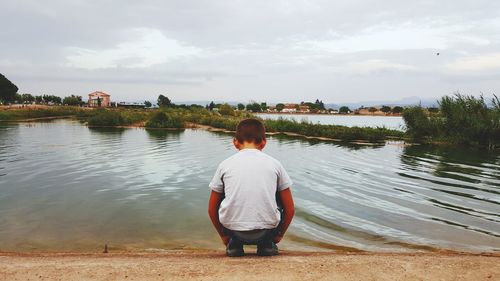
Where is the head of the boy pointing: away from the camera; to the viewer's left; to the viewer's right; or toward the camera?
away from the camera

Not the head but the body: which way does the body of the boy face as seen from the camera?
away from the camera

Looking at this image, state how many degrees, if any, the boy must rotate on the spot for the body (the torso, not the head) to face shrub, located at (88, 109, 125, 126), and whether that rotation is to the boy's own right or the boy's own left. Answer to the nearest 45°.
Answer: approximately 45° to the boy's own left

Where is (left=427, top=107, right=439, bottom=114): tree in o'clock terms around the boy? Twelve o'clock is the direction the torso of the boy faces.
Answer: The tree is roughly at 1 o'clock from the boy.
